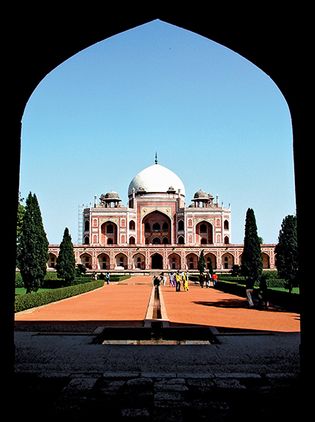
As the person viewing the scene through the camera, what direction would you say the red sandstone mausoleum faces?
facing the viewer

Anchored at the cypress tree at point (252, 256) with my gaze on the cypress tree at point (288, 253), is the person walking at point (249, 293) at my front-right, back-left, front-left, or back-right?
front-right

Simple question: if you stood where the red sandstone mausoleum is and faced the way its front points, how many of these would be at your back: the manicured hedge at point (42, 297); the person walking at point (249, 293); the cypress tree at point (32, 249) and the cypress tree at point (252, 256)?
0

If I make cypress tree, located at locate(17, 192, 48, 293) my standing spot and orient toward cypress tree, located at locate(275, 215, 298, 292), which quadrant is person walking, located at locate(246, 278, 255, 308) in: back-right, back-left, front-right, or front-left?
front-right

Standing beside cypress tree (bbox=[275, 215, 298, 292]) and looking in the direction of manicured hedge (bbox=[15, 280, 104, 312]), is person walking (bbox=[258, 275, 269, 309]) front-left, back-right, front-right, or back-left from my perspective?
front-left

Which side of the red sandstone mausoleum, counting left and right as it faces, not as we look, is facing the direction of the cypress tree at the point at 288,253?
front

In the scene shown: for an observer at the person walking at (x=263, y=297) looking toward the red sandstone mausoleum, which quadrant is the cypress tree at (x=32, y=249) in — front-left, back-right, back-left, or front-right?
front-left

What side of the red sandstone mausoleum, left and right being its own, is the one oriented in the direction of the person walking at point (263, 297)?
front

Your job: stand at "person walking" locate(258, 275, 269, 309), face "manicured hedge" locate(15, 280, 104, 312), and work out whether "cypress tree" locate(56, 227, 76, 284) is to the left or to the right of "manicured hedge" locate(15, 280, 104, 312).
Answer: right
